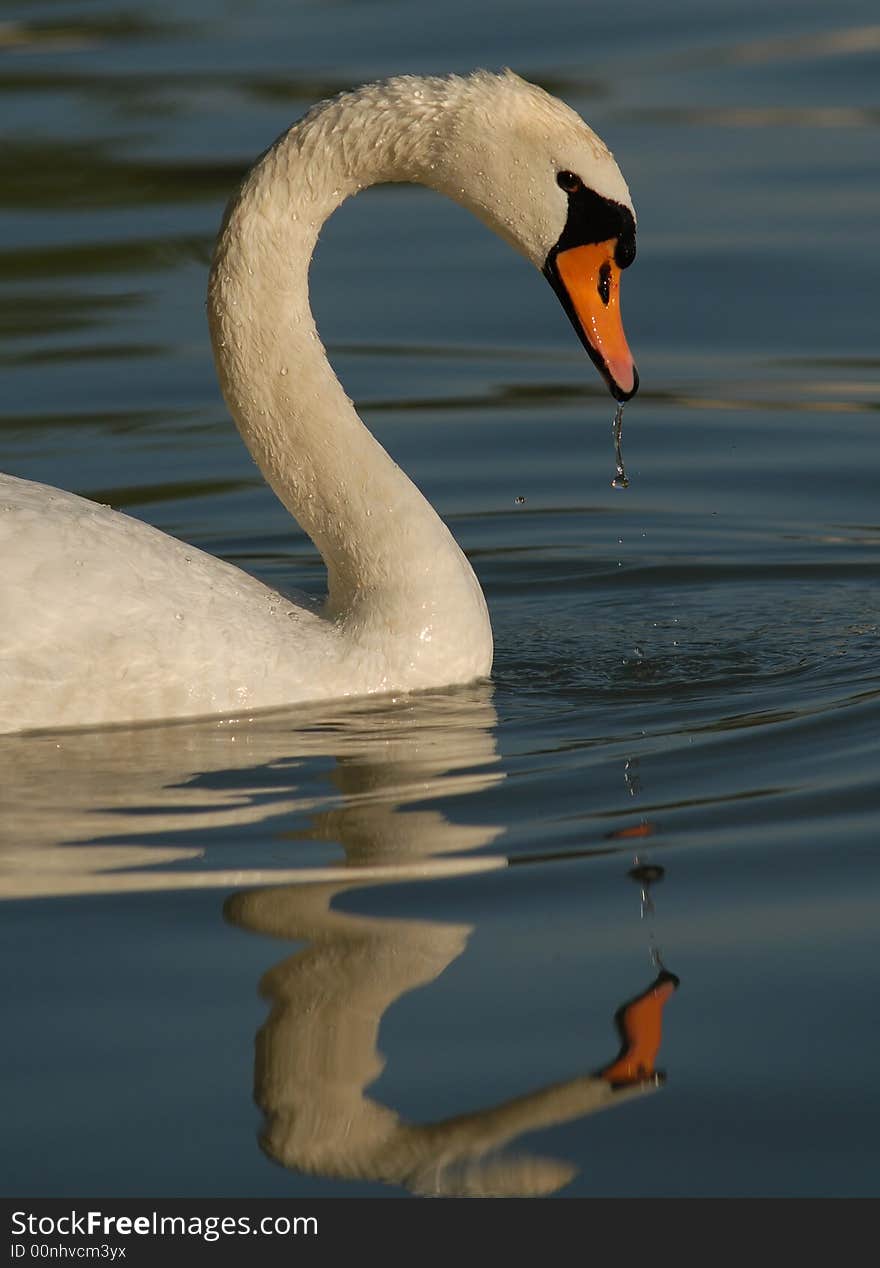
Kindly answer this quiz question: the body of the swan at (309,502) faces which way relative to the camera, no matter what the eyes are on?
to the viewer's right
